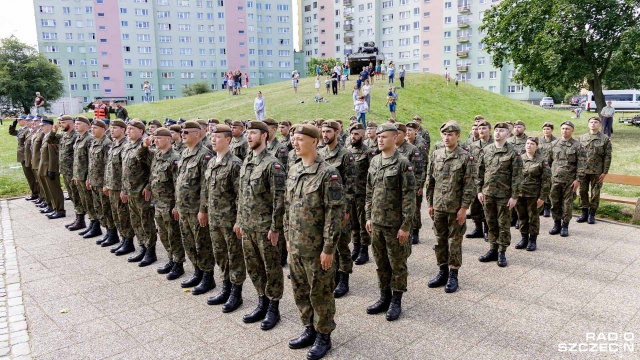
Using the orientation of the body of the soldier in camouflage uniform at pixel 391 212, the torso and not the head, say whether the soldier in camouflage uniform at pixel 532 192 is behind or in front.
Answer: behind

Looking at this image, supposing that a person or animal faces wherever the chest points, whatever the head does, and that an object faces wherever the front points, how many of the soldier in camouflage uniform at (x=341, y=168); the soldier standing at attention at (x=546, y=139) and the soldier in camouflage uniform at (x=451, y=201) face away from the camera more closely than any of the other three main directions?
0

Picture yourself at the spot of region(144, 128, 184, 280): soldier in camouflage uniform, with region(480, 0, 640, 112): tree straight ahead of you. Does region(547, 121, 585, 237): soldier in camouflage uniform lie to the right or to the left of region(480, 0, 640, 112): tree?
right

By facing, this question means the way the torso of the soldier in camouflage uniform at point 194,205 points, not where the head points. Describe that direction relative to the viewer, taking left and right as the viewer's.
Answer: facing the viewer and to the left of the viewer

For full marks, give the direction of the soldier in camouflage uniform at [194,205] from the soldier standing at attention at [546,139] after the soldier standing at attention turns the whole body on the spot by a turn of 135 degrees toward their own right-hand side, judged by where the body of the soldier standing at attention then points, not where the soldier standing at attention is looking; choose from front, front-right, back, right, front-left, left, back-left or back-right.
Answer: back-left

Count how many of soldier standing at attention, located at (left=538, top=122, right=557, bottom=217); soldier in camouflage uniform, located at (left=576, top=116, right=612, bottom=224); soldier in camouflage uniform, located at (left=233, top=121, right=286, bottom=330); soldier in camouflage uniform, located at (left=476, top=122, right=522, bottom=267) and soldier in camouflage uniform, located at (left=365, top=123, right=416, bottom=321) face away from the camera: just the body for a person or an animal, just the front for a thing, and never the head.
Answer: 0

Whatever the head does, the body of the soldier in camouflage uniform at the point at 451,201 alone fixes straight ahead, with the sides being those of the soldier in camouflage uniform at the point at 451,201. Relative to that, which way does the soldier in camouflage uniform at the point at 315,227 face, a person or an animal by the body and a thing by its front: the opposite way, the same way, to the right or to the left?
the same way

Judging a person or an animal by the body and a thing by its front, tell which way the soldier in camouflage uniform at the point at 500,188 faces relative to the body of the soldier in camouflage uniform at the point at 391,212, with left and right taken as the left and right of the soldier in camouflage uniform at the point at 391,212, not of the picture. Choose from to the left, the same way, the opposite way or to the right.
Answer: the same way

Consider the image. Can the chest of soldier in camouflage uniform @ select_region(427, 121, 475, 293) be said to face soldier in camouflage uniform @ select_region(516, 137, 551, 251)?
no

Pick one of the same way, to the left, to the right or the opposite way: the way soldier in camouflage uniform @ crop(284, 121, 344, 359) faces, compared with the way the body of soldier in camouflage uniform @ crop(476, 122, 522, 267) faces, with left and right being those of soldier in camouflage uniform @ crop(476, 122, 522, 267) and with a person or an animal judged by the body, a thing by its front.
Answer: the same way

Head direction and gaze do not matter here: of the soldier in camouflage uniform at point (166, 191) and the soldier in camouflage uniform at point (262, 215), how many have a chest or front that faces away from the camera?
0

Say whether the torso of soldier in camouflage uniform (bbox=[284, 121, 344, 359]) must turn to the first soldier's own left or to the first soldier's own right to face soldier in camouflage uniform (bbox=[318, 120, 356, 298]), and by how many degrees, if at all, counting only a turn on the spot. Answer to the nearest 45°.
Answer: approximately 135° to the first soldier's own right

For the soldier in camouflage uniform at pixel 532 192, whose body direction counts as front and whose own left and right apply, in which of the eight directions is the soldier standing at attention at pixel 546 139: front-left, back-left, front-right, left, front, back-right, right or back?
back-right

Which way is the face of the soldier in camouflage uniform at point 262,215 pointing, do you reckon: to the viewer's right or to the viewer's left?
to the viewer's left

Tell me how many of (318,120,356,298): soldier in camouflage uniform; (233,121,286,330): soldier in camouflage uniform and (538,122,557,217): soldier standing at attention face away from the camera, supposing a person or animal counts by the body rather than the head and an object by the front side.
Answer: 0

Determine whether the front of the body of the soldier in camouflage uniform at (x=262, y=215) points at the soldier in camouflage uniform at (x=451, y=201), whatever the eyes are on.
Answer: no

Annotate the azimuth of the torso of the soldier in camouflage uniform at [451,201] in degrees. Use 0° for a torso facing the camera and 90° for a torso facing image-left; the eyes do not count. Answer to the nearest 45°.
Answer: approximately 45°

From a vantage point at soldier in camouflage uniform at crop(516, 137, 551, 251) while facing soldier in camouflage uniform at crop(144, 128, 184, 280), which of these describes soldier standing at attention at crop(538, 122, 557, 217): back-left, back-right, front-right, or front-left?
back-right

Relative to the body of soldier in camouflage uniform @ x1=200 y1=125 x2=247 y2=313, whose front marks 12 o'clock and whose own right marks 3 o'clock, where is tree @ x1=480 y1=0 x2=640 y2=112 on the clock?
The tree is roughly at 6 o'clock from the soldier in camouflage uniform.
